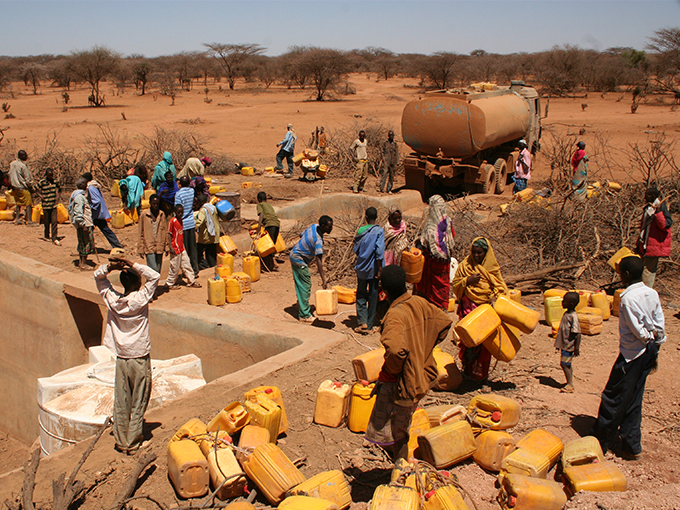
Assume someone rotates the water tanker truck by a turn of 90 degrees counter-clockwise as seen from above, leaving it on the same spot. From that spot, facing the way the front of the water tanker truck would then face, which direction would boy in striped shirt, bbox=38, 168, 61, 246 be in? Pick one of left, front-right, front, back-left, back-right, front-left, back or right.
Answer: left

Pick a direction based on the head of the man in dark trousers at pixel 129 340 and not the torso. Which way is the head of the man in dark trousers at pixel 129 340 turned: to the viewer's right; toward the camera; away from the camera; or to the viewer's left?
away from the camera

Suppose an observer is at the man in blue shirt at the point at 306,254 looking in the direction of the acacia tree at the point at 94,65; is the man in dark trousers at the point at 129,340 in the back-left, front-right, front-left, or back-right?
back-left

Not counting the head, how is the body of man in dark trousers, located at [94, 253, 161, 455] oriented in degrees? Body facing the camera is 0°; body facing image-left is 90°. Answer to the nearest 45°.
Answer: approximately 180°

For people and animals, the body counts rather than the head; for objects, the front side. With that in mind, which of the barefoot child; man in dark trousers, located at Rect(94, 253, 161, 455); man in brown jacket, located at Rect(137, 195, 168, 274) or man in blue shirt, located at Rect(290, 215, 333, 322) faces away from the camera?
the man in dark trousers

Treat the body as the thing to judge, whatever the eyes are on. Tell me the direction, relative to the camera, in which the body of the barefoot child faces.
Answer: to the viewer's left

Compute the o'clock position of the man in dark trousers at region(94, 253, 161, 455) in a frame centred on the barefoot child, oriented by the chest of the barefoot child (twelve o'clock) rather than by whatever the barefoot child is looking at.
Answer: The man in dark trousers is roughly at 11 o'clock from the barefoot child.

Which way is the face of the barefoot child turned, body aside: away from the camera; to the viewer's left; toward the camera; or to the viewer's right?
to the viewer's left

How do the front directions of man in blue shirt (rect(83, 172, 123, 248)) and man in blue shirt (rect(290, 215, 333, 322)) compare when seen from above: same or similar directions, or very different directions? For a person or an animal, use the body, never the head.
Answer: very different directions
